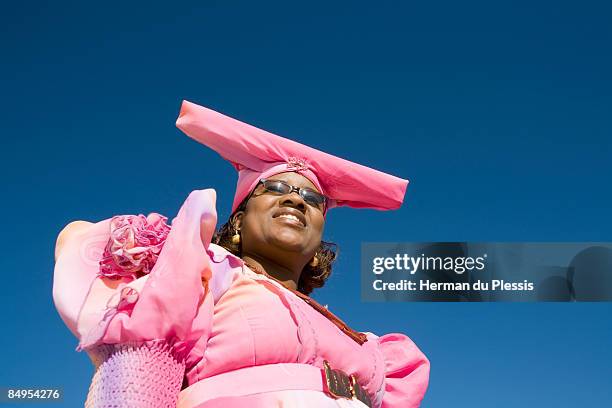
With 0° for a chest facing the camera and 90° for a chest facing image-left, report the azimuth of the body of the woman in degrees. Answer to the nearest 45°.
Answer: approximately 315°

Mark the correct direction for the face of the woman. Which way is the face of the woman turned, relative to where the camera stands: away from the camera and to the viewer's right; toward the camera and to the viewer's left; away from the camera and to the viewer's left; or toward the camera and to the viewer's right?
toward the camera and to the viewer's right
